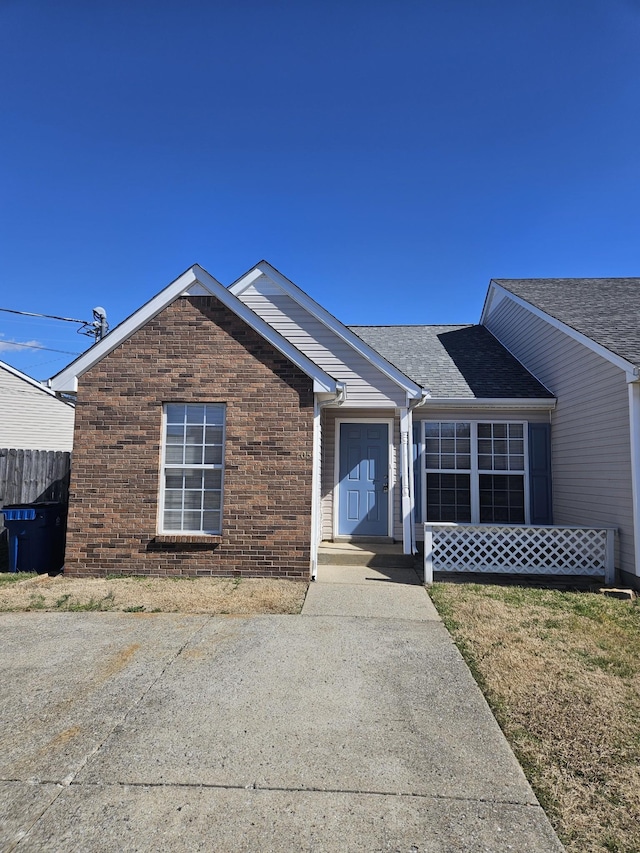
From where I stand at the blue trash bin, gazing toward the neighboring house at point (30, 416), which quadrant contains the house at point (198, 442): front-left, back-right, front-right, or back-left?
back-right

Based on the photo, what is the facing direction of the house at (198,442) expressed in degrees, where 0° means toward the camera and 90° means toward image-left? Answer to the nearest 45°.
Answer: approximately 0°

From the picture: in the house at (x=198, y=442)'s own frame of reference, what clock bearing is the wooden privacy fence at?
The wooden privacy fence is roughly at 4 o'clock from the house.

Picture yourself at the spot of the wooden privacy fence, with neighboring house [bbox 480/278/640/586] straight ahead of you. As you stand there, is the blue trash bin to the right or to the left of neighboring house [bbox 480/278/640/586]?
right

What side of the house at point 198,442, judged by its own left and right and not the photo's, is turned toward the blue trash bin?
right

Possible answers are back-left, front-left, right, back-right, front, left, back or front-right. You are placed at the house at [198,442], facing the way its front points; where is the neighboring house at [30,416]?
back-right
